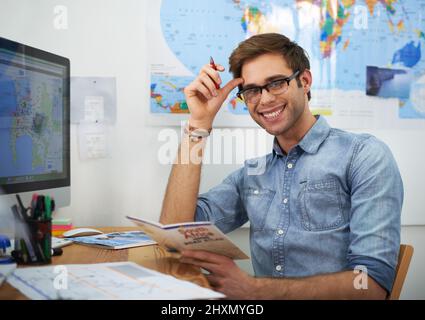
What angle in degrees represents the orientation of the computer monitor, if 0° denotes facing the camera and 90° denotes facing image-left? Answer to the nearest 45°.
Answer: approximately 315°

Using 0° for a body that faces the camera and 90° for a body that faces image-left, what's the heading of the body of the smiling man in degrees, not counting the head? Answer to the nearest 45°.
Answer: approximately 45°
